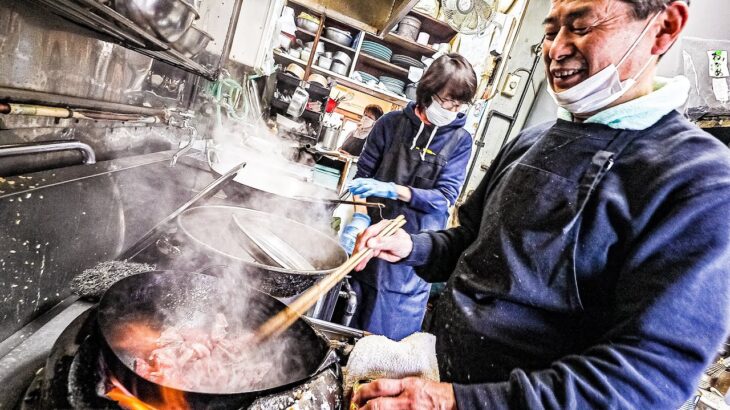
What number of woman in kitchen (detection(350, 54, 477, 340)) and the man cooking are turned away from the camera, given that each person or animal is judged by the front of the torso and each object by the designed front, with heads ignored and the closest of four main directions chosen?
0

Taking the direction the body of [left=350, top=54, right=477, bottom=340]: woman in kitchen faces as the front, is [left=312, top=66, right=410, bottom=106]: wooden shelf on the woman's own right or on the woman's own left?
on the woman's own right

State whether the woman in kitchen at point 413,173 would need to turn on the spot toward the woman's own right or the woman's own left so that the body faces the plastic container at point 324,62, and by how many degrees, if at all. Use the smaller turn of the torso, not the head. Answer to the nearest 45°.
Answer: approximately 90° to the woman's own right

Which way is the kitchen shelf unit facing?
toward the camera

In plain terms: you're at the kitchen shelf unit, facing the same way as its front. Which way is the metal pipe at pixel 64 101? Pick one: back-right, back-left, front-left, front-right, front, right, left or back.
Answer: front

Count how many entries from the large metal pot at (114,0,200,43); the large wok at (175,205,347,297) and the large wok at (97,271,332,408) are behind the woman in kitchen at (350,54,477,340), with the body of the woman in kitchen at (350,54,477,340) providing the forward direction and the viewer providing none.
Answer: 0

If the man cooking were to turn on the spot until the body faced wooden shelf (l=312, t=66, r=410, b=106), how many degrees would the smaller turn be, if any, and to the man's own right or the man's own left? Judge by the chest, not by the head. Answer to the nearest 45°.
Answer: approximately 90° to the man's own right

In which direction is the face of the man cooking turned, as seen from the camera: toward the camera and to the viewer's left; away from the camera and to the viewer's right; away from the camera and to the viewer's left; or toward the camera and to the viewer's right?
toward the camera and to the viewer's left

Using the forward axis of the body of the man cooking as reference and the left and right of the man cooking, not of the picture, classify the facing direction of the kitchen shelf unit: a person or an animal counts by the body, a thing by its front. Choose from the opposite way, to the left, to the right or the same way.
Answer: to the left

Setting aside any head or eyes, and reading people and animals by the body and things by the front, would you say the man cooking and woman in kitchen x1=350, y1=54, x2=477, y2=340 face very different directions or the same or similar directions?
same or similar directions

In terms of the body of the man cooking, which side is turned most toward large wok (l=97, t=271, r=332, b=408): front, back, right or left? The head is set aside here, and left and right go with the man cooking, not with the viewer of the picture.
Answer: front

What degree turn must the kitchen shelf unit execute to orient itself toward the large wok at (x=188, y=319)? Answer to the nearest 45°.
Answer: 0° — it already faces it
